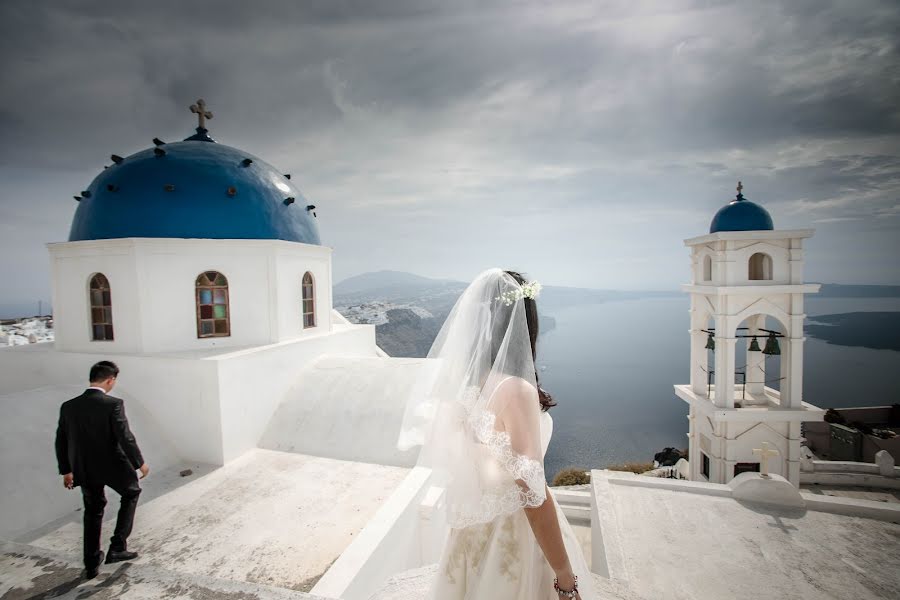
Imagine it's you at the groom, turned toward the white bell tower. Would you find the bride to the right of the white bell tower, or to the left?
right

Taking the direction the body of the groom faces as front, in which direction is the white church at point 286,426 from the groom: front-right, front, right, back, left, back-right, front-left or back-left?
front

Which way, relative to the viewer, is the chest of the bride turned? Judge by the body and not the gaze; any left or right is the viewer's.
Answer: facing away from the viewer and to the right of the viewer

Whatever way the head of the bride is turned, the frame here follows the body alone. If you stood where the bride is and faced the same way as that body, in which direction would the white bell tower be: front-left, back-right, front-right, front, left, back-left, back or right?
front

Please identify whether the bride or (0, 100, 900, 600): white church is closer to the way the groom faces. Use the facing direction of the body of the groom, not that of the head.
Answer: the white church

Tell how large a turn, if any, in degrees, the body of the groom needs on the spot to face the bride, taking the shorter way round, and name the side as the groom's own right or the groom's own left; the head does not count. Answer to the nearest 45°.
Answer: approximately 90° to the groom's own right
